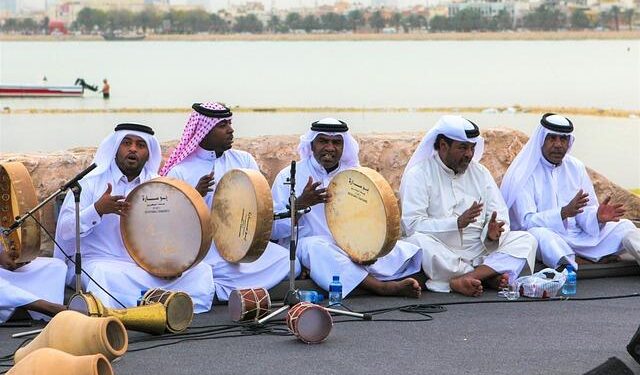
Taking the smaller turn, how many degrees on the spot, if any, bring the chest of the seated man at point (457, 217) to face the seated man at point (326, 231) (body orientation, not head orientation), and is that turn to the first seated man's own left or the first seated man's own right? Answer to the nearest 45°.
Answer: approximately 135° to the first seated man's own right

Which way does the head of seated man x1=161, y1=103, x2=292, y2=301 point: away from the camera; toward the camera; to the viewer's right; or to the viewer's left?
to the viewer's right

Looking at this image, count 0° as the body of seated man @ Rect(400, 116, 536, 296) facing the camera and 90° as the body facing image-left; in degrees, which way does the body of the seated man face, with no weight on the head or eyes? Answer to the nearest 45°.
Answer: approximately 315°

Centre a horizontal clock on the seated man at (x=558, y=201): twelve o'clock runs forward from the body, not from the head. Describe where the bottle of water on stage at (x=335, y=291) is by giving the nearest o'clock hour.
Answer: The bottle of water on stage is roughly at 3 o'clock from the seated man.

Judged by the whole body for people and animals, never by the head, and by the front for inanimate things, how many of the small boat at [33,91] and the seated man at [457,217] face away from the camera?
0
